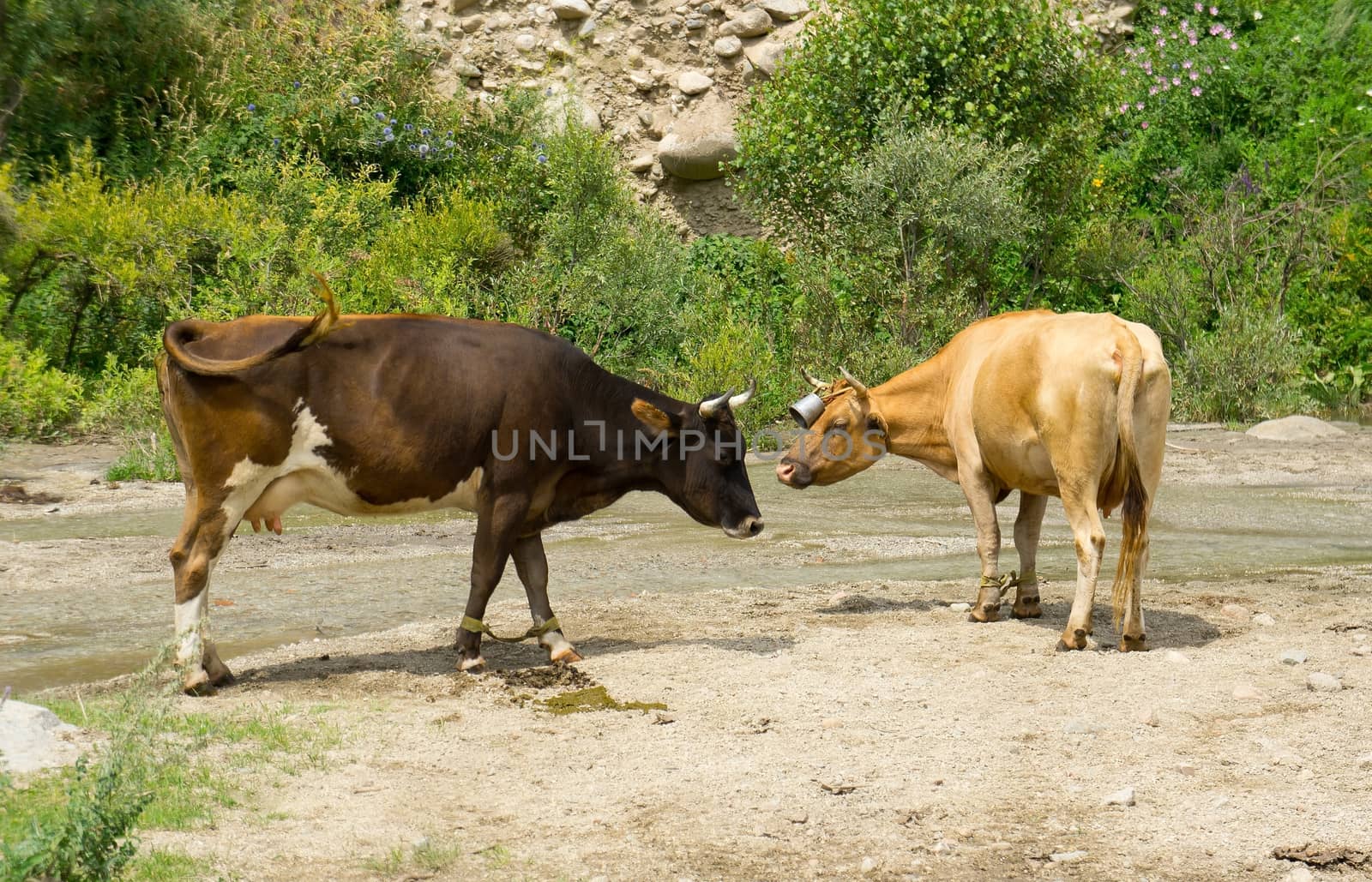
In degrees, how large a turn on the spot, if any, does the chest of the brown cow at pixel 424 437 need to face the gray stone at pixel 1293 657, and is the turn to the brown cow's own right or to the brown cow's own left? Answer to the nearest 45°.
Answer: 0° — it already faces it

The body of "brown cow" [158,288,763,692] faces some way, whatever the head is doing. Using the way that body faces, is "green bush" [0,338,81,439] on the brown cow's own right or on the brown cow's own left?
on the brown cow's own left

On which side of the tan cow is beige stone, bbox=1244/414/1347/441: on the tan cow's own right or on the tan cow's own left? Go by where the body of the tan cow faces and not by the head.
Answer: on the tan cow's own right

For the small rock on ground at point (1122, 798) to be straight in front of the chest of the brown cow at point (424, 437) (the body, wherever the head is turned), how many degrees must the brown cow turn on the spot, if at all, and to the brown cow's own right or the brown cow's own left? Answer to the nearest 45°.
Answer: approximately 45° to the brown cow's own right

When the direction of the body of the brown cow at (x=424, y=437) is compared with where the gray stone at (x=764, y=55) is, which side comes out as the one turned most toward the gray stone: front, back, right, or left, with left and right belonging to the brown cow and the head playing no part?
left

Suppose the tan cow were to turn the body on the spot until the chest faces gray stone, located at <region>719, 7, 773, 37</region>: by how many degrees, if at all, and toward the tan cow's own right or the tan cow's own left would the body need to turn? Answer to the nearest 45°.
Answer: approximately 45° to the tan cow's own right

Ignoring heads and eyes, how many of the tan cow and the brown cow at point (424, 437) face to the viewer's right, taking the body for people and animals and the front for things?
1

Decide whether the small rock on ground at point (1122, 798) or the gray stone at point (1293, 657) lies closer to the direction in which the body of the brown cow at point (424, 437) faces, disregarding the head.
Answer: the gray stone

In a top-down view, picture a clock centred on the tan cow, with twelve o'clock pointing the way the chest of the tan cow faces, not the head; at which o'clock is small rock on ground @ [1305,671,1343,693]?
The small rock on ground is roughly at 6 o'clock from the tan cow.

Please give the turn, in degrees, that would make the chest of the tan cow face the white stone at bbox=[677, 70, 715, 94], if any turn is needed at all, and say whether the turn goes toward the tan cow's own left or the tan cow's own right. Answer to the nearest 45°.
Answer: approximately 45° to the tan cow's own right

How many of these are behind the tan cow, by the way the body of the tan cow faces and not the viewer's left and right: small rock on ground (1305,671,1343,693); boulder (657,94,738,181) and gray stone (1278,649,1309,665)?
2

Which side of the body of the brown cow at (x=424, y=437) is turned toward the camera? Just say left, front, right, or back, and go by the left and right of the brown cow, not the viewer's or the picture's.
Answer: right

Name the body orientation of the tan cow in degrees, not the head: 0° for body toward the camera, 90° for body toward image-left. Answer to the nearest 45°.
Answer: approximately 135°
